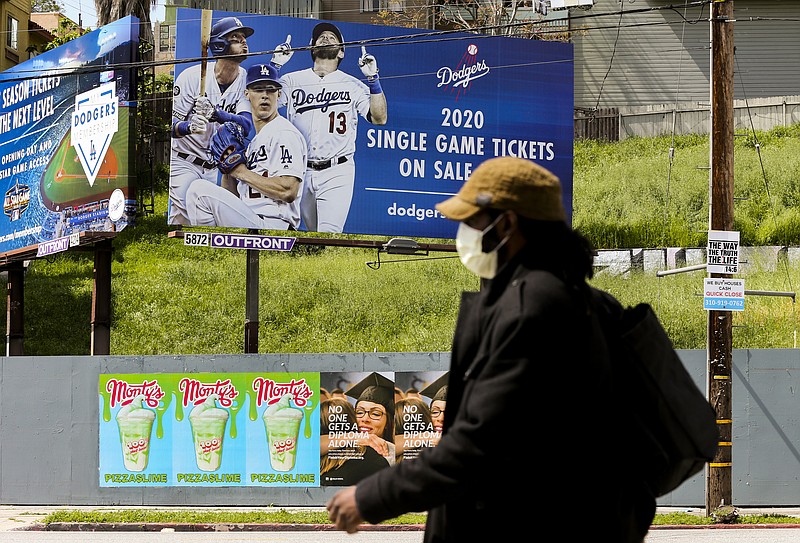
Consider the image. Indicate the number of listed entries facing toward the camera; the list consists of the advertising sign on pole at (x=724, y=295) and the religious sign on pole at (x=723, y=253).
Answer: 2

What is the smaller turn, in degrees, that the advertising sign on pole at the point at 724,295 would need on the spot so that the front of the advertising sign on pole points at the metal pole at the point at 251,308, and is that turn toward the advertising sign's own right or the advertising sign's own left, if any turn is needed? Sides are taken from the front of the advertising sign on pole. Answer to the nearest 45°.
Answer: approximately 90° to the advertising sign's own right

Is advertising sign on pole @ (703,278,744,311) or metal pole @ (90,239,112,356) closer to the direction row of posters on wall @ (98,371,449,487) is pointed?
the advertising sign on pole

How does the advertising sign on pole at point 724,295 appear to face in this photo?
toward the camera

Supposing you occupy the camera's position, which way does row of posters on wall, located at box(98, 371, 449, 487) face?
facing the viewer

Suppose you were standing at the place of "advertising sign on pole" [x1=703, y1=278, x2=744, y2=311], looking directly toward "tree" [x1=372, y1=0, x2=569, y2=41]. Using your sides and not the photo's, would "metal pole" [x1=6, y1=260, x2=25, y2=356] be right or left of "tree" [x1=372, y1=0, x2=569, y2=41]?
left

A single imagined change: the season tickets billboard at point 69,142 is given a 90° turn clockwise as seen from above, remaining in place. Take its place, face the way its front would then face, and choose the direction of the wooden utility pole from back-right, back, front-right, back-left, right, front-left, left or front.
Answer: back

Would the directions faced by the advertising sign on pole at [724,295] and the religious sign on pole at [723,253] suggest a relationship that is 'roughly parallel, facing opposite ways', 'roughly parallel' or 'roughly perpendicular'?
roughly parallel

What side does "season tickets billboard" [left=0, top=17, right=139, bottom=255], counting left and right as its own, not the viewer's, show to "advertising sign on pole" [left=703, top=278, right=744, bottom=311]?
left

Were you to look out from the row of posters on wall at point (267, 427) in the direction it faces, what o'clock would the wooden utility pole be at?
The wooden utility pole is roughly at 10 o'clock from the row of posters on wall.
